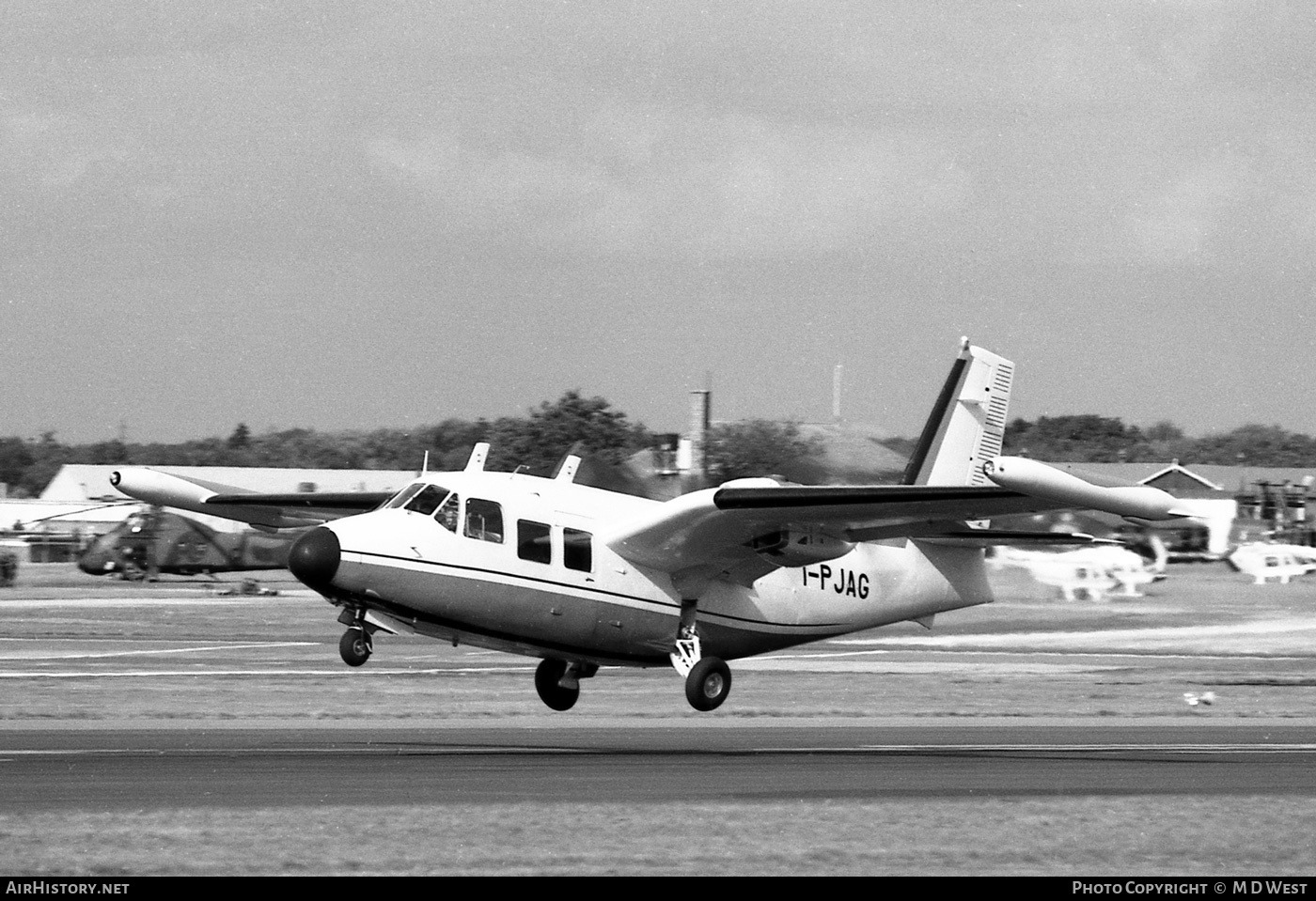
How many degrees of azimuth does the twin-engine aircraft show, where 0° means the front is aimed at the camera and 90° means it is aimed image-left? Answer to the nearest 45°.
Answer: approximately 45°
